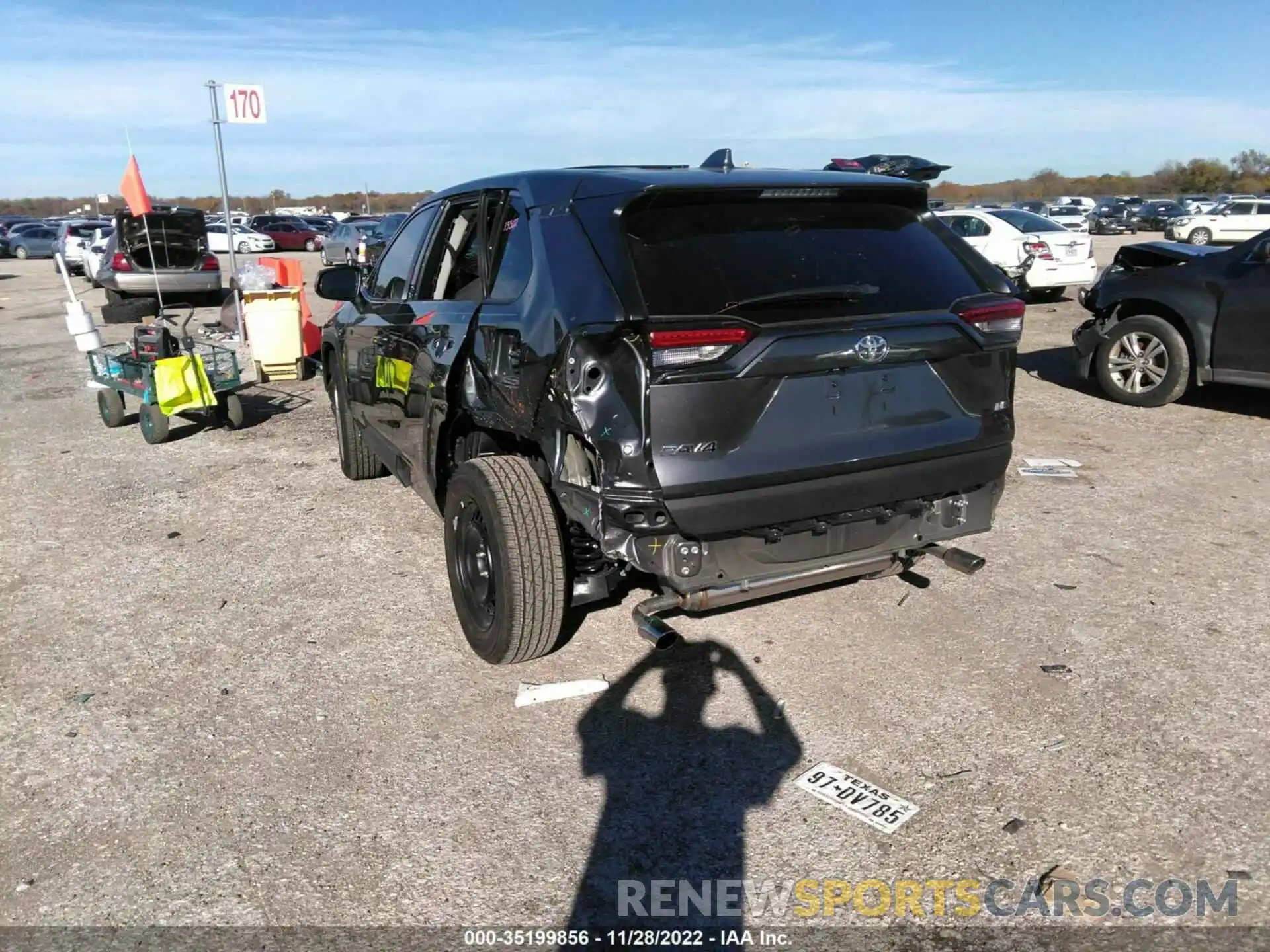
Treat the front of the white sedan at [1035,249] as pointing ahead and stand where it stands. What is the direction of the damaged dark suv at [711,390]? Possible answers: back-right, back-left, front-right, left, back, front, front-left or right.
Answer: back-left

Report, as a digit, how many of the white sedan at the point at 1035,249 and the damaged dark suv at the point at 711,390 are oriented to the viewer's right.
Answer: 0

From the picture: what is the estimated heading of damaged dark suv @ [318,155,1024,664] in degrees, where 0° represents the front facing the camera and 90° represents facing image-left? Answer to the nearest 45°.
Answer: approximately 135°

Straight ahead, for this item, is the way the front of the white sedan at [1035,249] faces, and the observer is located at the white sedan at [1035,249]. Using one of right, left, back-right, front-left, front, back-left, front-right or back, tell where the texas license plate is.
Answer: back-left

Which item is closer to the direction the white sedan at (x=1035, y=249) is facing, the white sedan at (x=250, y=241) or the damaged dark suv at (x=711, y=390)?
the white sedan

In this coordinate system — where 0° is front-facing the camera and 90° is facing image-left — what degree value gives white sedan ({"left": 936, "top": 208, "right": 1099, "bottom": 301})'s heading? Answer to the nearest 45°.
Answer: approximately 135°
